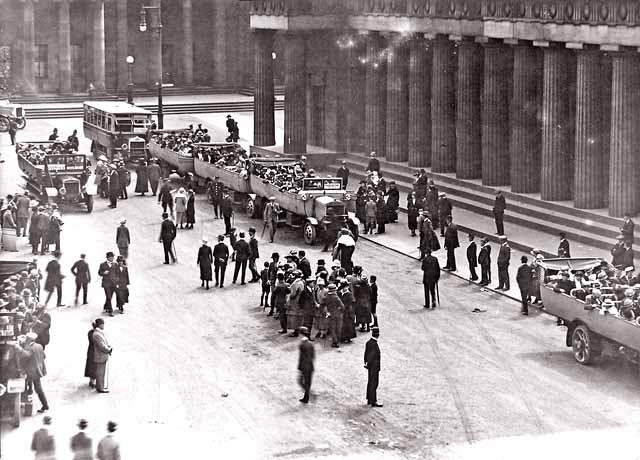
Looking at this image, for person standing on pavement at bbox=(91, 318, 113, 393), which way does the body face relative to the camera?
to the viewer's right

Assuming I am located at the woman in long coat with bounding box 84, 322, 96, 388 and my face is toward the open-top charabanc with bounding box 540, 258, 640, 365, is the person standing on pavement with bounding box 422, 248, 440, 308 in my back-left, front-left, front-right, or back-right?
front-left

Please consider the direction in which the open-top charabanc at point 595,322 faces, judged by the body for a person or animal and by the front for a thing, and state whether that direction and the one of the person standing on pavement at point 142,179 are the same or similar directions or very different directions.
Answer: very different directions

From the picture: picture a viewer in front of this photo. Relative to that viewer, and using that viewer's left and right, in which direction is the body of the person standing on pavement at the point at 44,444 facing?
facing away from the viewer

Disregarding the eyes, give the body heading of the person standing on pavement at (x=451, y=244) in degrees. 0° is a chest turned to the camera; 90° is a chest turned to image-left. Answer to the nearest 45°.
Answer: approximately 45°

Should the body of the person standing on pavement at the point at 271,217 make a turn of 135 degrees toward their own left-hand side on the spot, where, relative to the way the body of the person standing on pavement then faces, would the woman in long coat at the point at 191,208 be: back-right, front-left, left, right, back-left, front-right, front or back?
left

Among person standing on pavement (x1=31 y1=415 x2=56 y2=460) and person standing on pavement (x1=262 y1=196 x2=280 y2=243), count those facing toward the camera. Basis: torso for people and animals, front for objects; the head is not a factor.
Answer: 1

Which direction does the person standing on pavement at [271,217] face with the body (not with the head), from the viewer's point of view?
toward the camera

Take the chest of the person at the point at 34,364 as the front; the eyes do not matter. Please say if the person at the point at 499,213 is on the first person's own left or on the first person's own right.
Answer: on the first person's own right
